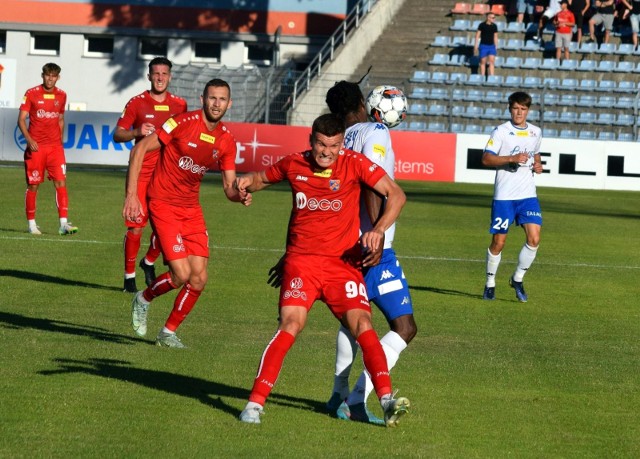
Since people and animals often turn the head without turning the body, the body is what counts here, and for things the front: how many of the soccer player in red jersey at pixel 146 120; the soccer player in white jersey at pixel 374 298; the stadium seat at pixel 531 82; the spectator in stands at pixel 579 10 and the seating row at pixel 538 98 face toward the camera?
4

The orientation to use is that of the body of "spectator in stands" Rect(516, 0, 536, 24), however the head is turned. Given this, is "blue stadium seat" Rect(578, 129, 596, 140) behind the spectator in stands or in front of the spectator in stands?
in front

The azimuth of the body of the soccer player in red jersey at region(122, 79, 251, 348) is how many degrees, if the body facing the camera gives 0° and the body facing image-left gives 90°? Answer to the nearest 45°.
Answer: approximately 315°

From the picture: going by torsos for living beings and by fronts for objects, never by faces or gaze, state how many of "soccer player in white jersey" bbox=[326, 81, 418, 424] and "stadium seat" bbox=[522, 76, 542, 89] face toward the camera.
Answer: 1

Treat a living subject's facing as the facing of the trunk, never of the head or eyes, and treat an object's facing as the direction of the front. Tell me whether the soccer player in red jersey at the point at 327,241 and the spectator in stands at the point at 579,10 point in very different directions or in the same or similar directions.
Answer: same or similar directions

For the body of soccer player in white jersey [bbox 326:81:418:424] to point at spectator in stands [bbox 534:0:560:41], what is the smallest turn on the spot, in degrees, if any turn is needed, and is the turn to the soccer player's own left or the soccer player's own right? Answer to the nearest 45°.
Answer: approximately 45° to the soccer player's own left

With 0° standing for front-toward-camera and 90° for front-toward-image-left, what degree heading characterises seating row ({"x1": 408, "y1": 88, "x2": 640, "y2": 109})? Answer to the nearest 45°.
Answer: approximately 0°

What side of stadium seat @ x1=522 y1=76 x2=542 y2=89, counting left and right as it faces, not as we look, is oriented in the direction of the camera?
front

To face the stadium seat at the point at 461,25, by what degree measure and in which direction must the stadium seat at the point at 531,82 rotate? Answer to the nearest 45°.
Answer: approximately 135° to its right

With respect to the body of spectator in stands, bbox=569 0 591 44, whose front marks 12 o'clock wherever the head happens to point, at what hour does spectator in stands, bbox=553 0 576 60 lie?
spectator in stands, bbox=553 0 576 60 is roughly at 1 o'clock from spectator in stands, bbox=569 0 591 44.

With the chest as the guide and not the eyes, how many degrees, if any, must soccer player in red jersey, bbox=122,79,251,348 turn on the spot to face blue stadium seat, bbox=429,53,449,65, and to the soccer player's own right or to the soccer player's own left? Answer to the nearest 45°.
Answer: approximately 135° to the soccer player's own left

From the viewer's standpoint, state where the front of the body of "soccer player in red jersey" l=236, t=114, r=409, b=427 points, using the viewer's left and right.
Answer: facing the viewer

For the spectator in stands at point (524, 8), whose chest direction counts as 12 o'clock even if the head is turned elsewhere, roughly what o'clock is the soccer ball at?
The soccer ball is roughly at 12 o'clock from the spectator in stands.

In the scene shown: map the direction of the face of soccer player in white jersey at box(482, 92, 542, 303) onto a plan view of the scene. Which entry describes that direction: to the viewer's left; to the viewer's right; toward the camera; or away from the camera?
toward the camera

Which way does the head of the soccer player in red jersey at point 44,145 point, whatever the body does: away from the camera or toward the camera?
toward the camera

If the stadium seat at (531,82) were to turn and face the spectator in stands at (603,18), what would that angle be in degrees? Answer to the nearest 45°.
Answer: approximately 135° to its left

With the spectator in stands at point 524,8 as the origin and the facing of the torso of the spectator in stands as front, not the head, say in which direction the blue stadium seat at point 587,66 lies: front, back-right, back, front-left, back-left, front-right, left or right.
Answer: front-left

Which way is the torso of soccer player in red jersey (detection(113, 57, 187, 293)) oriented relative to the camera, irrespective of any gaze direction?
toward the camera

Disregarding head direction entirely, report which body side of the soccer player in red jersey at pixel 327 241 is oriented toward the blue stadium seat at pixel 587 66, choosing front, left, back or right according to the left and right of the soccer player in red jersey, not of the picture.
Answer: back

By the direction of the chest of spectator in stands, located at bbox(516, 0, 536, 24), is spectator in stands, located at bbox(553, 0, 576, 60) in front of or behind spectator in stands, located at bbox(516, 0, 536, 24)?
in front
